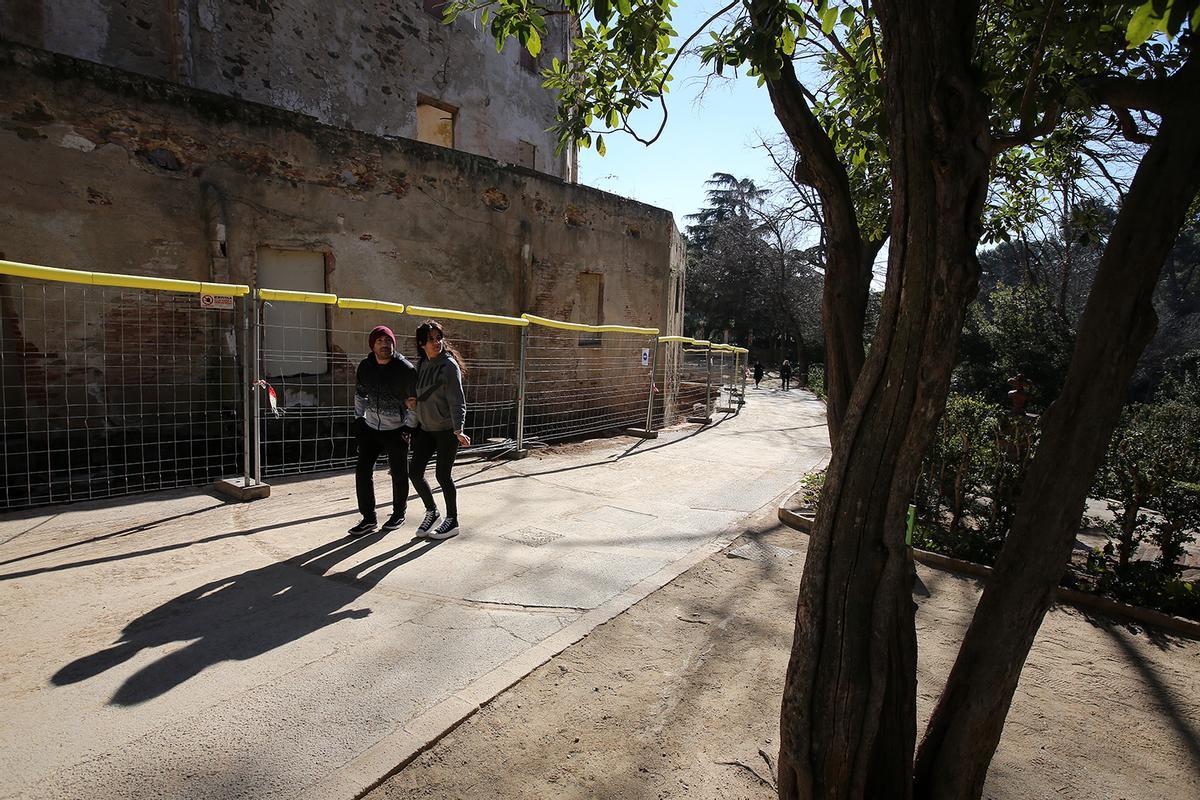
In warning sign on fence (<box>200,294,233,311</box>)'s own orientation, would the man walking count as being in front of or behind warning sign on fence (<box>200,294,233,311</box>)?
in front

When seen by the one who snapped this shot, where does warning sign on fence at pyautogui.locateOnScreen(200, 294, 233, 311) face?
facing the viewer

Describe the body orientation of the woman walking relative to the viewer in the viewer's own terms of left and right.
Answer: facing the viewer and to the left of the viewer

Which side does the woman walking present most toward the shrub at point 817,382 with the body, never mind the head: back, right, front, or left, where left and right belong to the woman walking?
back

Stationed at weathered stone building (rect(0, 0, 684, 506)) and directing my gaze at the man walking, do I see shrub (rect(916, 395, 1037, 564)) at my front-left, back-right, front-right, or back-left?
front-left

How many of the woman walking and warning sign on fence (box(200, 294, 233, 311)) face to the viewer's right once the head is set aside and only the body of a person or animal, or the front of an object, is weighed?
0

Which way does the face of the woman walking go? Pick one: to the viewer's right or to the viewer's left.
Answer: to the viewer's left

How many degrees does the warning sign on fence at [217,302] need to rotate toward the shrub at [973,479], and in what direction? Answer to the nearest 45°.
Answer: approximately 45° to its left

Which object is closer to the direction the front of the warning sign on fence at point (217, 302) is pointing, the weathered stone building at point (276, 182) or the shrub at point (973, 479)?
the shrub

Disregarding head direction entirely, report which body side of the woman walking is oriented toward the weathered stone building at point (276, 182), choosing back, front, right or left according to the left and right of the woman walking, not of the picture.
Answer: right
